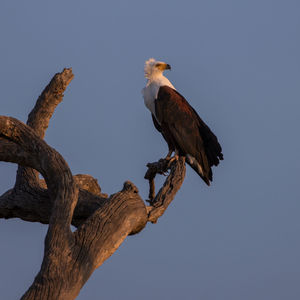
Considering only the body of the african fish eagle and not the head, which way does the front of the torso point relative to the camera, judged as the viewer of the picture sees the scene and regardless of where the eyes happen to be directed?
to the viewer's left
